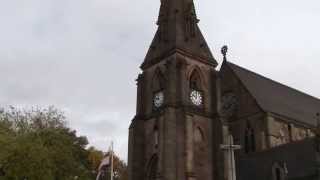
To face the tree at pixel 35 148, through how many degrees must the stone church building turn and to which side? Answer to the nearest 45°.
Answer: approximately 45° to its right

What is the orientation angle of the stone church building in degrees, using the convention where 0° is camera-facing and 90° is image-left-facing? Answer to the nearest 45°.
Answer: approximately 45°
